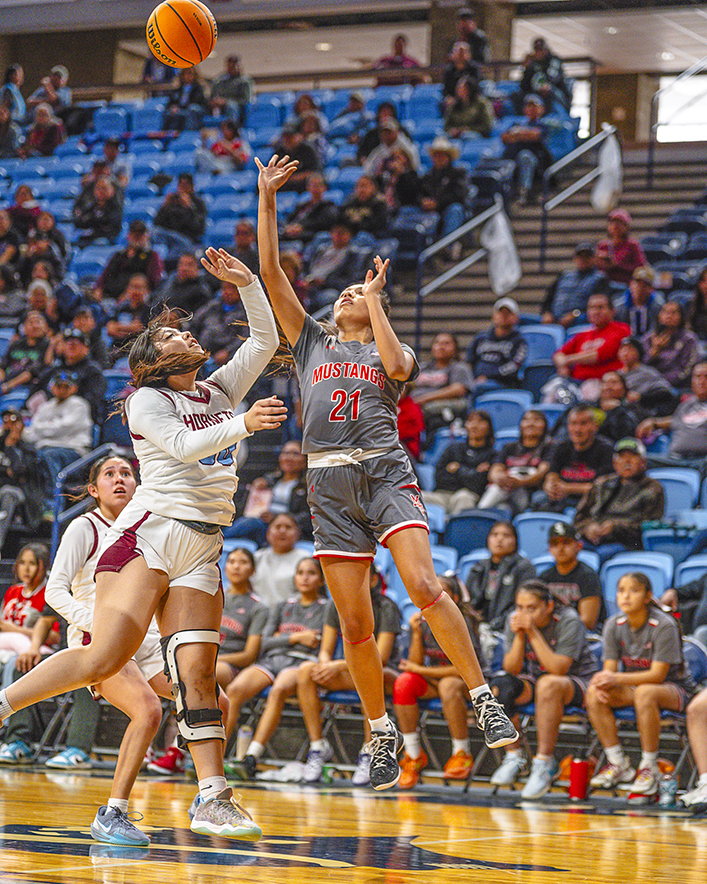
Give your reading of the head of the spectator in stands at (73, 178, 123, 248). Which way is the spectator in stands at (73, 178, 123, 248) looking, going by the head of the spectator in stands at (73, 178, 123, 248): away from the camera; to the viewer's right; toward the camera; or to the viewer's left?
toward the camera

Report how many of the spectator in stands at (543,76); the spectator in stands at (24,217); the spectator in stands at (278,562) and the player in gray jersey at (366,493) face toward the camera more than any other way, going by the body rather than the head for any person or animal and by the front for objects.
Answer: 4

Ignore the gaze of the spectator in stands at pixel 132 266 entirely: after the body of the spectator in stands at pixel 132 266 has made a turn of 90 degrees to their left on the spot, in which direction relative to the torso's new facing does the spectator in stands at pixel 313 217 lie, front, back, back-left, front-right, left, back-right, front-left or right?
front

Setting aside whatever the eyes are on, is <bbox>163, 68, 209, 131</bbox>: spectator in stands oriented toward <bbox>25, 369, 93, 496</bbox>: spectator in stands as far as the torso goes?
yes

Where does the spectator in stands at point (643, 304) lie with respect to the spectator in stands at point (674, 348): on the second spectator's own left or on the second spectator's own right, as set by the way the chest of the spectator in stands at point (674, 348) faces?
on the second spectator's own right

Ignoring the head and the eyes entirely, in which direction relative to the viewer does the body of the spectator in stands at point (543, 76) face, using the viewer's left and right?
facing the viewer

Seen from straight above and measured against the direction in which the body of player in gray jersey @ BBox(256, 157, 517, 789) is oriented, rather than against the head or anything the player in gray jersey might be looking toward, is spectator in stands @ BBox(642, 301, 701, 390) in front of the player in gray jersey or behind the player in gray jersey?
behind

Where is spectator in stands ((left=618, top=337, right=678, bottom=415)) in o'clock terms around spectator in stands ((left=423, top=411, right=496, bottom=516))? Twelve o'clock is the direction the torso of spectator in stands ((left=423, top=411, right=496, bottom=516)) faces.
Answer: spectator in stands ((left=618, top=337, right=678, bottom=415)) is roughly at 7 o'clock from spectator in stands ((left=423, top=411, right=496, bottom=516)).

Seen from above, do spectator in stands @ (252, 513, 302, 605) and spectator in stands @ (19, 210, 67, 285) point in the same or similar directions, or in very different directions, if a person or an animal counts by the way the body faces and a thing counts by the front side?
same or similar directions

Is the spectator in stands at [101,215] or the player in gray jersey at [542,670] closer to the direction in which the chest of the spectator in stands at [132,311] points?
the player in gray jersey

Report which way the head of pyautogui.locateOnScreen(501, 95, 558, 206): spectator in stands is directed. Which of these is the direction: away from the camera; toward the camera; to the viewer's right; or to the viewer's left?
toward the camera

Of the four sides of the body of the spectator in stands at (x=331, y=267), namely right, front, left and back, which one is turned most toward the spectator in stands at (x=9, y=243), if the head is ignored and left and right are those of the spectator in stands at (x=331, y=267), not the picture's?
right

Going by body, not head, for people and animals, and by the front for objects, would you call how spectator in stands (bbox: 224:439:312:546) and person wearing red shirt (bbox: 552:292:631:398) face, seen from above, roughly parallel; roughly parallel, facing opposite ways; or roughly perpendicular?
roughly parallel

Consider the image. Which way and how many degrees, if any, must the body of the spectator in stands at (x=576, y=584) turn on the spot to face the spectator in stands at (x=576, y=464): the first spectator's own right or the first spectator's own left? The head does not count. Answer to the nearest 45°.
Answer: approximately 135° to the first spectator's own right

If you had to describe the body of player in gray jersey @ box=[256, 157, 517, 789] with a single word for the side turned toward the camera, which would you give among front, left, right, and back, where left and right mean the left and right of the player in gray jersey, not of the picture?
front

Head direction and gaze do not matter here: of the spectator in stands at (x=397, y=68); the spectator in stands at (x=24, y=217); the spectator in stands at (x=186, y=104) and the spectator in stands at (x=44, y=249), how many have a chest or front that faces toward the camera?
4

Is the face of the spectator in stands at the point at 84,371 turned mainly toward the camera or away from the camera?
toward the camera
